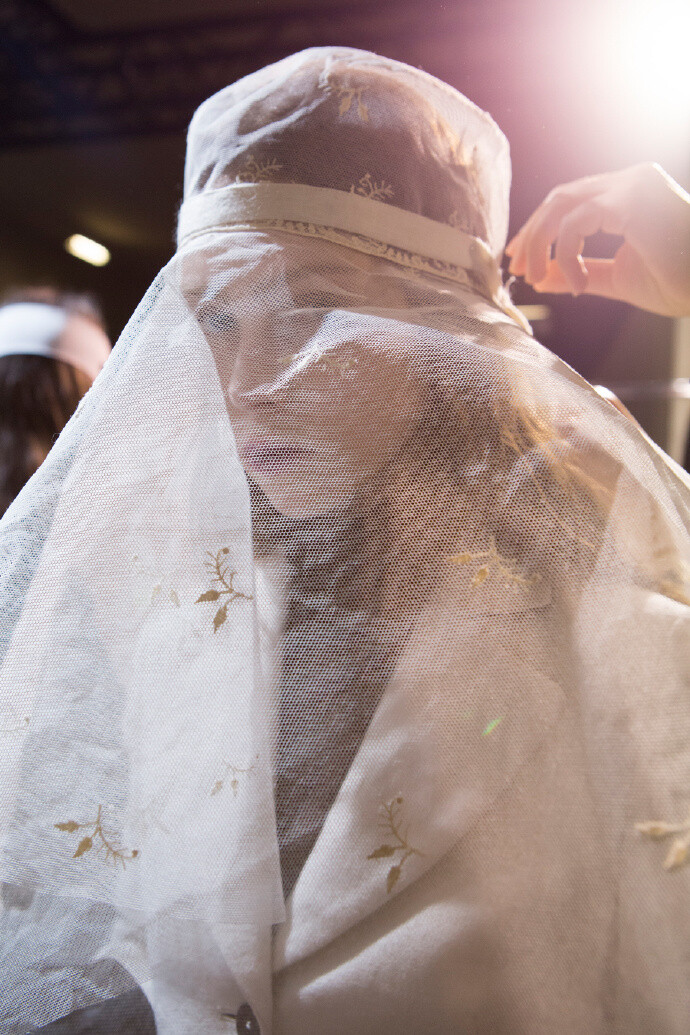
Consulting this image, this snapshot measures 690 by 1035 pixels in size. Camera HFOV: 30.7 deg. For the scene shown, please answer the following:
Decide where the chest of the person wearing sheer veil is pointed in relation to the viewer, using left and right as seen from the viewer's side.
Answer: facing the viewer and to the left of the viewer
